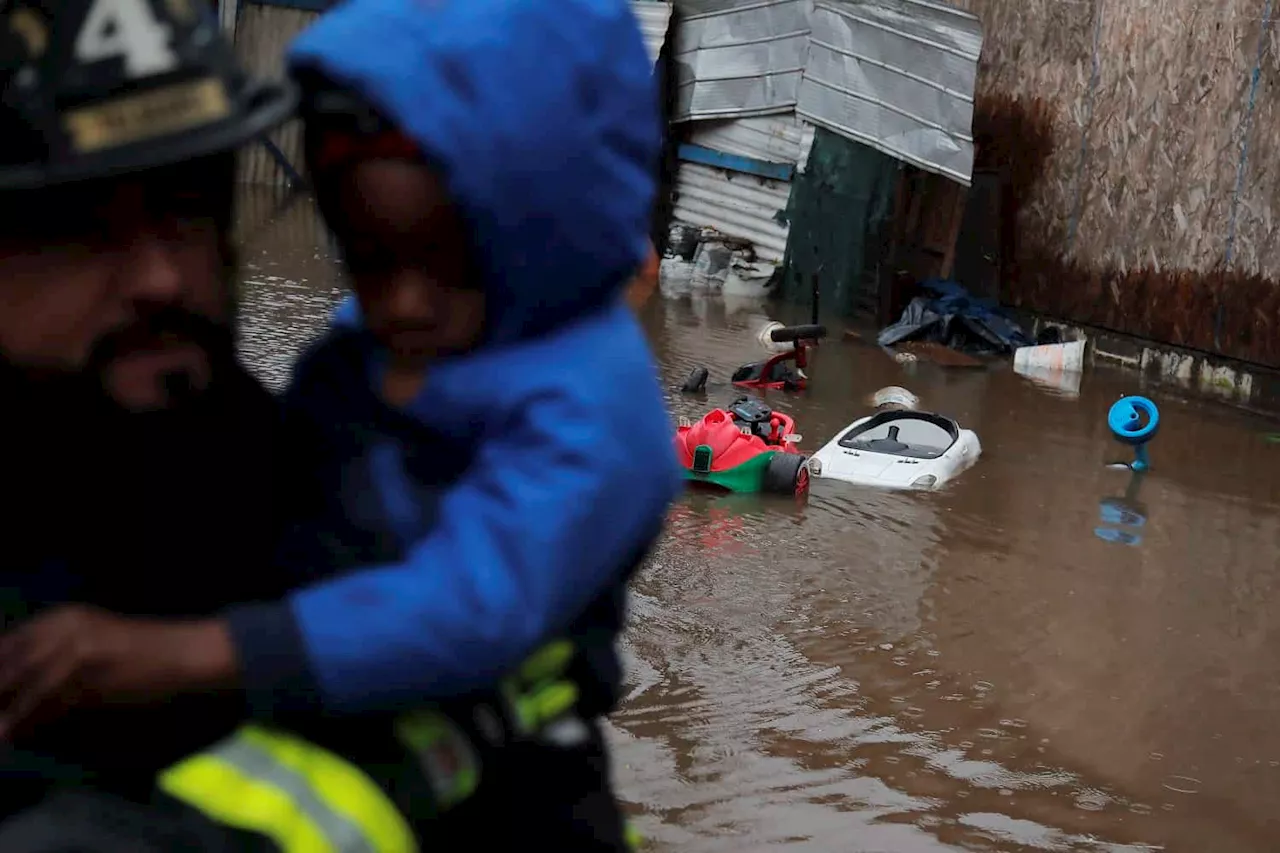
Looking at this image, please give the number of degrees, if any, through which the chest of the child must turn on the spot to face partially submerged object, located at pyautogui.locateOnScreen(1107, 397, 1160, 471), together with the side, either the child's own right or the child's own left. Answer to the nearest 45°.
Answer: approximately 180°

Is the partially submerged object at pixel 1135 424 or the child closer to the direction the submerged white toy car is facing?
the child

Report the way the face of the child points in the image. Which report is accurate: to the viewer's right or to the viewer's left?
to the viewer's left

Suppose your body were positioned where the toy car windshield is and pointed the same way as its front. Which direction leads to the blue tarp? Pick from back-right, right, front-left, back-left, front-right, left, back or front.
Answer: back-right

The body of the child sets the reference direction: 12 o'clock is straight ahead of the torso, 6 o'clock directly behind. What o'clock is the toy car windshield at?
The toy car windshield is roughly at 5 o'clock from the child.

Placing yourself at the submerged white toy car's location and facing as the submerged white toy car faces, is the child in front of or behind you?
in front

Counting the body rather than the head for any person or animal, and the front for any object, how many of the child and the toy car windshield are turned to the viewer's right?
0

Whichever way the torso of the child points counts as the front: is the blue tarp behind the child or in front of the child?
behind

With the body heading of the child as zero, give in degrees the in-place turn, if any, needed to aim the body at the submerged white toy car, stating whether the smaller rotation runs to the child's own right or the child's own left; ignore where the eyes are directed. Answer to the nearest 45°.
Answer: approximately 135° to the child's own right

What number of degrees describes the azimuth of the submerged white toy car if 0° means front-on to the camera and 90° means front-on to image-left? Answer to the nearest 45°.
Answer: approximately 45°
